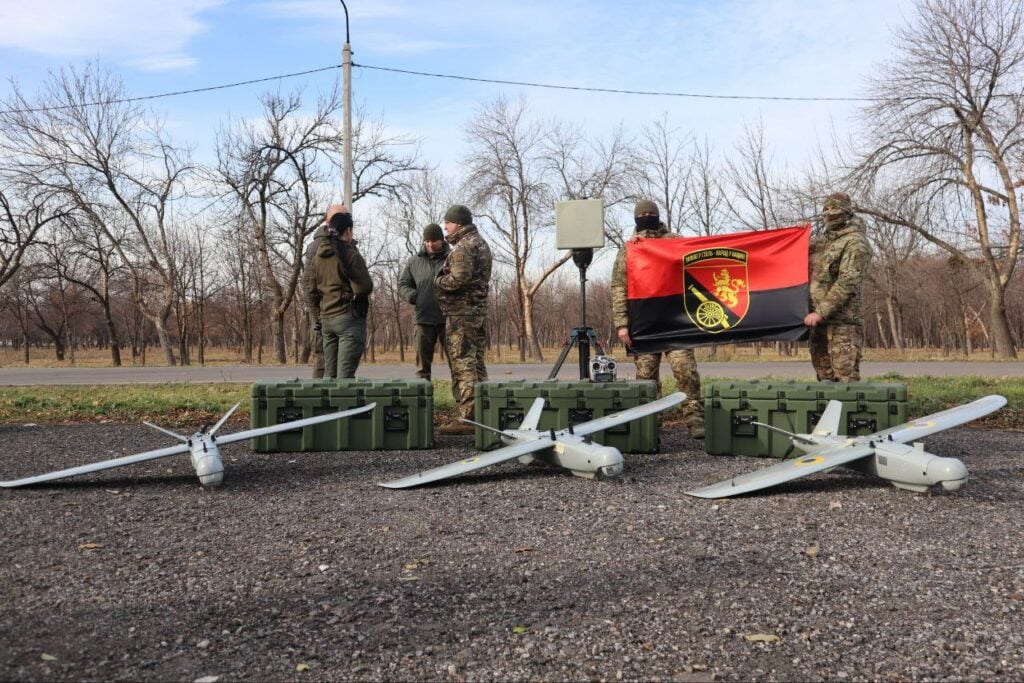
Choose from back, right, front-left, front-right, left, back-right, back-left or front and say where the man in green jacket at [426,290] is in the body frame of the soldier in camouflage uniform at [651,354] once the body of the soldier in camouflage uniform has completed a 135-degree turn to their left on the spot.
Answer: back-left

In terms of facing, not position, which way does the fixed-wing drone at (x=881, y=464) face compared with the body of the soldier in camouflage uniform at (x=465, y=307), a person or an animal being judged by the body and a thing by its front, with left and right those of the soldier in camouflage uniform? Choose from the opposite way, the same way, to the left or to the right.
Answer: to the left

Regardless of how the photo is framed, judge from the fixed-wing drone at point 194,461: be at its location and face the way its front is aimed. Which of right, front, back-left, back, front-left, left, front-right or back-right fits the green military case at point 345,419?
back-left

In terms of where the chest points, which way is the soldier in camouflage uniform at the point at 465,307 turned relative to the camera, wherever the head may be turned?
to the viewer's left

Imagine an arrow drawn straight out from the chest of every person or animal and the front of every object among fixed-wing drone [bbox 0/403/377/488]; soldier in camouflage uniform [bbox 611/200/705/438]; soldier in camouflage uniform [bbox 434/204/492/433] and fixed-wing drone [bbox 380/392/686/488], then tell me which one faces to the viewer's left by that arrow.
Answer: soldier in camouflage uniform [bbox 434/204/492/433]

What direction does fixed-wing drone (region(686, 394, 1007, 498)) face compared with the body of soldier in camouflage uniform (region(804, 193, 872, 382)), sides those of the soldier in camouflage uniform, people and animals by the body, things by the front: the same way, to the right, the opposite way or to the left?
to the left

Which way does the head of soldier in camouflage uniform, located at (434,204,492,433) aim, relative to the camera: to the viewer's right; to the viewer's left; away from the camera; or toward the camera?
to the viewer's left
